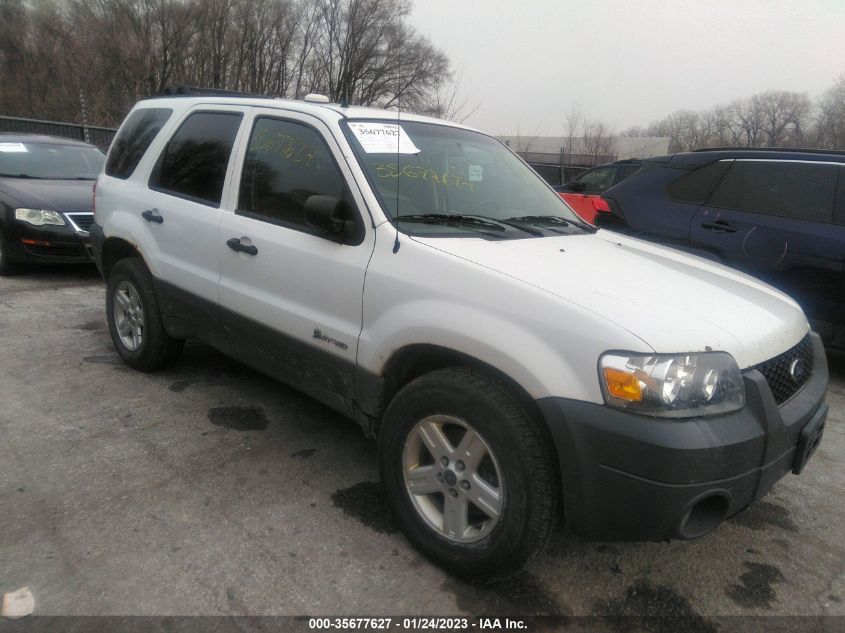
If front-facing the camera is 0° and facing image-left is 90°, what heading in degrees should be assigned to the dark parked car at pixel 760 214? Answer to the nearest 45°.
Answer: approximately 315°

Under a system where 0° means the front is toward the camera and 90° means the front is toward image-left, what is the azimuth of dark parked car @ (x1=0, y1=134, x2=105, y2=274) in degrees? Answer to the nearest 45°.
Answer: approximately 315°

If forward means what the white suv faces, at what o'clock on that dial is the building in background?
The building in background is roughly at 8 o'clock from the white suv.

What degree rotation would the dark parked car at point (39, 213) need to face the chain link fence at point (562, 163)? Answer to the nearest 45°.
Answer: approximately 90° to its left

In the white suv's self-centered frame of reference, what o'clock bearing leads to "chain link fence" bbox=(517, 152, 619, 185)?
The chain link fence is roughly at 8 o'clock from the white suv.

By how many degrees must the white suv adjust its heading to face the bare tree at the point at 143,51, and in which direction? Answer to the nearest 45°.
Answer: approximately 180°

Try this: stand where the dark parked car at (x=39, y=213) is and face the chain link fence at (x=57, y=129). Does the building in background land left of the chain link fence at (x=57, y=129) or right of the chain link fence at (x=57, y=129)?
right
